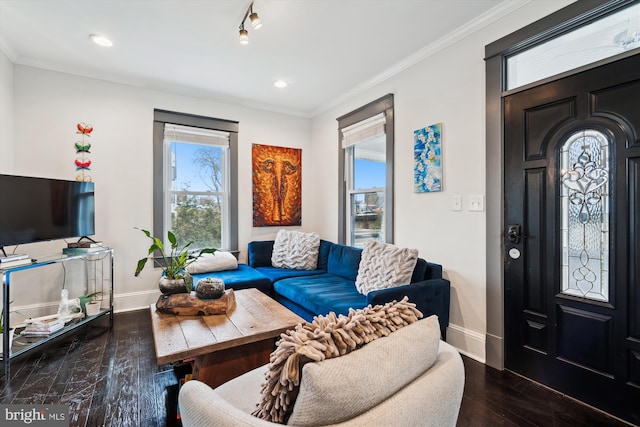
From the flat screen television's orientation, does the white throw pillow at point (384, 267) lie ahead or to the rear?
ahead

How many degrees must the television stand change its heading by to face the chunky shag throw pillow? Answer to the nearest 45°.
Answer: approximately 45° to its right

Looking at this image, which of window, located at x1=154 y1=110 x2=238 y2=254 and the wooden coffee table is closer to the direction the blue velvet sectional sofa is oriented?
the wooden coffee table

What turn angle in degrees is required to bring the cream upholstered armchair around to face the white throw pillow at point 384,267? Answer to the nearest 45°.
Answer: approximately 45° to its right

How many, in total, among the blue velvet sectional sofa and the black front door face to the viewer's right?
0

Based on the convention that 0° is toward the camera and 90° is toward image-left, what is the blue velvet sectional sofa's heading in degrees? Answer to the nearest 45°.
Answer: approximately 45°

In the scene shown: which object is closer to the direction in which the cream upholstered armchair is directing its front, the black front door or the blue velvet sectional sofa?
the blue velvet sectional sofa

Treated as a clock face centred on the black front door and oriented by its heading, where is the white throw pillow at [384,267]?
The white throw pillow is roughly at 1 o'clock from the black front door.

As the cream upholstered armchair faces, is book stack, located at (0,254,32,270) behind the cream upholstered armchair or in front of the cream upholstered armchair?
in front

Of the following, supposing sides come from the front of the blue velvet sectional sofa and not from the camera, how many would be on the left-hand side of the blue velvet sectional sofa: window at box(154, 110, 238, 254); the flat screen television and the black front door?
1

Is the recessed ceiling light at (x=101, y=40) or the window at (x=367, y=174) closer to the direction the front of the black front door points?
the recessed ceiling light

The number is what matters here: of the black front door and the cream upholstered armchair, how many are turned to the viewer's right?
0

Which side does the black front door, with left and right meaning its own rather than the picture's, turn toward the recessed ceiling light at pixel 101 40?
front

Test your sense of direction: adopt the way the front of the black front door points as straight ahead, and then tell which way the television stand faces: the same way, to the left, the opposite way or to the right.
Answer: the opposite way

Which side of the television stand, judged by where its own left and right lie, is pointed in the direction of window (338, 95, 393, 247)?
front

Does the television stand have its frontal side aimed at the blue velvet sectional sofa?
yes

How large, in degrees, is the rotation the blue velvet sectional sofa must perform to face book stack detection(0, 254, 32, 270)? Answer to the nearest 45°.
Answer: approximately 45° to its right

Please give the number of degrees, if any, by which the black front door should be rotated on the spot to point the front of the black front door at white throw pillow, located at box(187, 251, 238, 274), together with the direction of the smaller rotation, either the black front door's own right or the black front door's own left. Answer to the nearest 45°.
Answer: approximately 45° to the black front door's own right

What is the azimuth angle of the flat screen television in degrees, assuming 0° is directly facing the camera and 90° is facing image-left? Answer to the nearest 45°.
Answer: approximately 315°
